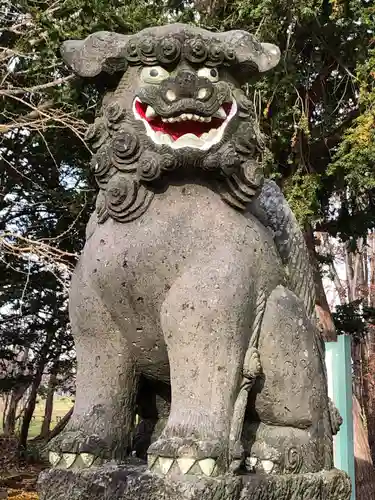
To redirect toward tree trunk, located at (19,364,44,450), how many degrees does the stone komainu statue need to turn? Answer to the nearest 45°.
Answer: approximately 135° to its right

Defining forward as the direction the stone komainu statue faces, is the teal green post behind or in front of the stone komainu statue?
behind

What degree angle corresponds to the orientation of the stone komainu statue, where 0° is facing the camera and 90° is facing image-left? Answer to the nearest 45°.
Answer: approximately 45°

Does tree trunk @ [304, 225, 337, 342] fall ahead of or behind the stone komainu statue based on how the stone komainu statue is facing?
behind

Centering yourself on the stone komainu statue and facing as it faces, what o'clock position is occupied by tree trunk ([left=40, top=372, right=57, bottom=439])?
The tree trunk is roughly at 4 o'clock from the stone komainu statue.
